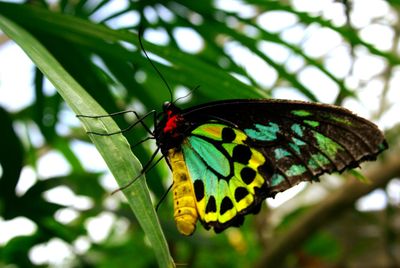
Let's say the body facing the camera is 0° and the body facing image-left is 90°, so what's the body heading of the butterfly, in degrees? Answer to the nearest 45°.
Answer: approximately 90°
